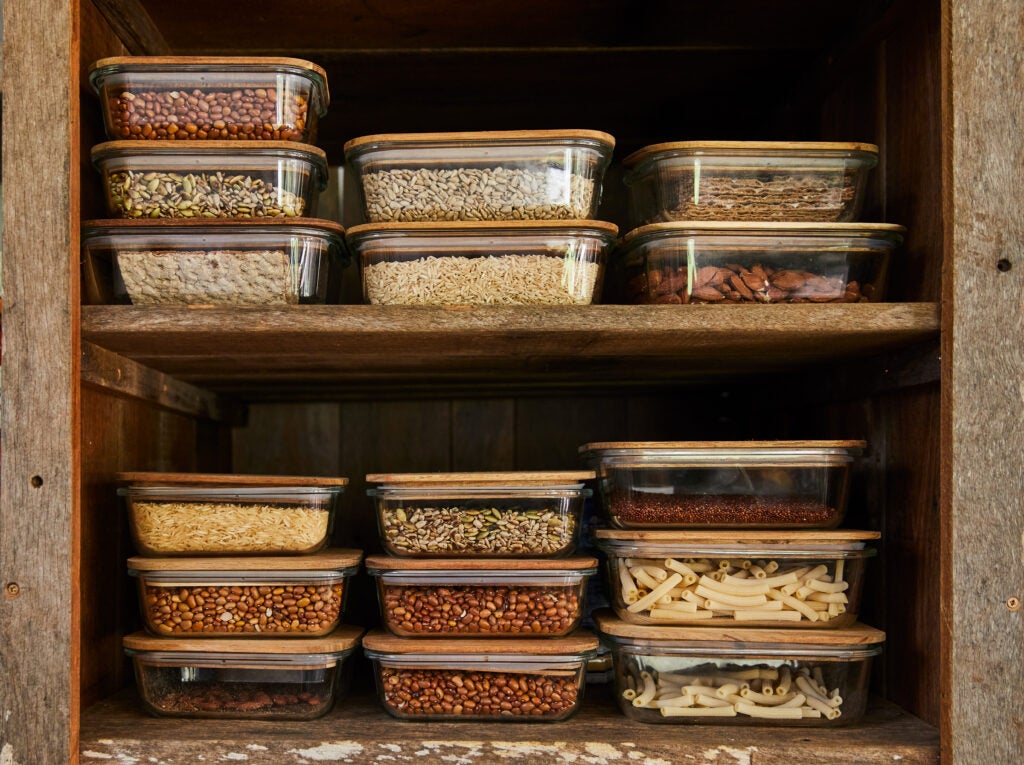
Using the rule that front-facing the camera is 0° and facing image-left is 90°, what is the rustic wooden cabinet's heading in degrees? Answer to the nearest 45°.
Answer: approximately 0°
